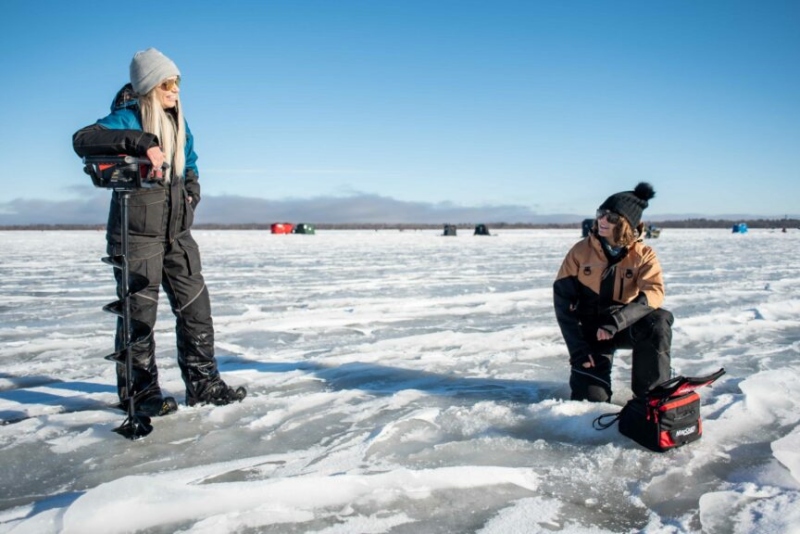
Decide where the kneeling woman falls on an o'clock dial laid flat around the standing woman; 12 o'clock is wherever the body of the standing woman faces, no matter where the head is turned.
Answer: The kneeling woman is roughly at 11 o'clock from the standing woman.

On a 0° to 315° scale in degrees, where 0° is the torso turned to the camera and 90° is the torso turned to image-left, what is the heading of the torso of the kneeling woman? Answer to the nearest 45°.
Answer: approximately 0°

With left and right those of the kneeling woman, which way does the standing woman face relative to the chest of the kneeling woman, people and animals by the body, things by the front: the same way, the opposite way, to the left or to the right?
to the left

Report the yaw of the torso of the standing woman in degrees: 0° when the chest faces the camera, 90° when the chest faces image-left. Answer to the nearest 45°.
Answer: approximately 315°

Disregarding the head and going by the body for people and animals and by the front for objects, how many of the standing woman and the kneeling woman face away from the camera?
0

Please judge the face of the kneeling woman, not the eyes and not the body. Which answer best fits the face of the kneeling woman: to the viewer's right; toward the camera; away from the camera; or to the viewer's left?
to the viewer's left

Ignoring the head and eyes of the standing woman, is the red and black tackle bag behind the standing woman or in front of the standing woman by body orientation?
in front
